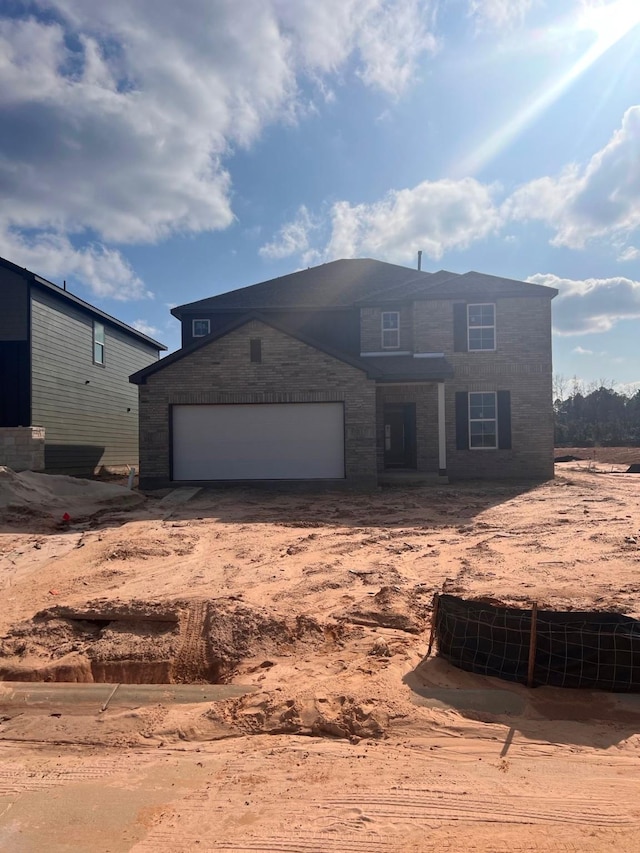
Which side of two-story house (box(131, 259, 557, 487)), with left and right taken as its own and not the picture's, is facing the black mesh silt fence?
front

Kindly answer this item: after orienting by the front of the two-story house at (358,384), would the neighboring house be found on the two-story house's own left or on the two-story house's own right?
on the two-story house's own right

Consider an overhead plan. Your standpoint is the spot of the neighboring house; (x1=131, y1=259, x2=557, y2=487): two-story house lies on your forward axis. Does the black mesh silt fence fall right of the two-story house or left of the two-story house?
right

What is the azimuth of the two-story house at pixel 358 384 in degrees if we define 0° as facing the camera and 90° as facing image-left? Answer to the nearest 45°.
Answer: approximately 0°

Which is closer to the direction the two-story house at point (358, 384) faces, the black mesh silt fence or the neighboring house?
the black mesh silt fence
